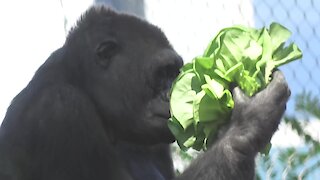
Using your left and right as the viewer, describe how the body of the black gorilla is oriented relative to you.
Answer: facing to the right of the viewer
